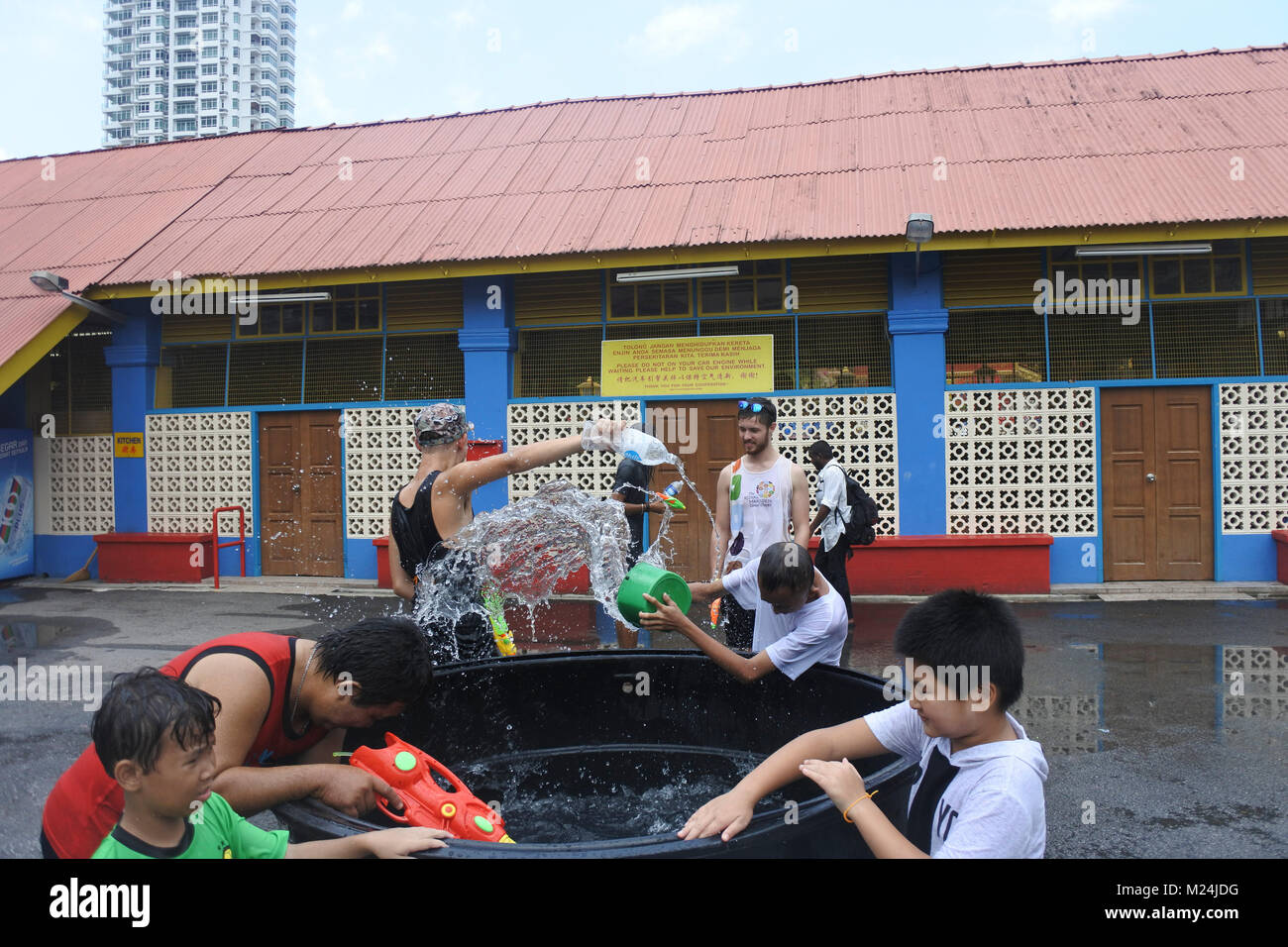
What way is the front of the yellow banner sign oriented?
toward the camera

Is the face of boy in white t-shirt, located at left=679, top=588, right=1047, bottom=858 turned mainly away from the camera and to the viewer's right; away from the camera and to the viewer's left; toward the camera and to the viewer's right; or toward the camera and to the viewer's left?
toward the camera and to the viewer's left

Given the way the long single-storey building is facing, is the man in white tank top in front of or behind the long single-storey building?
in front

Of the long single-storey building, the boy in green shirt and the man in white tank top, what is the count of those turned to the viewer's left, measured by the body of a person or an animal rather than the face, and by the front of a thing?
0

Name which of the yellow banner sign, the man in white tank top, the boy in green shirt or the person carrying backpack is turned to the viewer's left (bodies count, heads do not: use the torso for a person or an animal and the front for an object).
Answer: the person carrying backpack

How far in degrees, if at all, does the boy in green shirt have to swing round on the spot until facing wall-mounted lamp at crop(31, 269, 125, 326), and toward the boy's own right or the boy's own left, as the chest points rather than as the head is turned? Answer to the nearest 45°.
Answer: approximately 135° to the boy's own left

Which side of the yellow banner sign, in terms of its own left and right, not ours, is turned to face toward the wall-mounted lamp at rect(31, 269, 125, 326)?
right

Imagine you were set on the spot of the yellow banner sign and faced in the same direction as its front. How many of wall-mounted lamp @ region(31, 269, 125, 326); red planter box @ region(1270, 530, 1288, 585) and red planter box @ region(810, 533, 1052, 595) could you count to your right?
1

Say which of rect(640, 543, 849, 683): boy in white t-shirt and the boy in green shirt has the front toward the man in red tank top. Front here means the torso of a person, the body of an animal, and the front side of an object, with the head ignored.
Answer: the boy in white t-shirt

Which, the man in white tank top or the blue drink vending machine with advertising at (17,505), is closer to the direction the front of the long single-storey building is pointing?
the man in white tank top

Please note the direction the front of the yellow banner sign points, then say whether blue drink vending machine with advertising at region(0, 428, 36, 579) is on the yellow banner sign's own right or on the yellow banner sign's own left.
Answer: on the yellow banner sign's own right

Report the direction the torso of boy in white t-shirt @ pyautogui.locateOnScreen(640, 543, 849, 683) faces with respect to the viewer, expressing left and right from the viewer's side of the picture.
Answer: facing the viewer and to the left of the viewer

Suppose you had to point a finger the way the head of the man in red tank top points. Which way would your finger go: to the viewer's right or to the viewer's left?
to the viewer's right

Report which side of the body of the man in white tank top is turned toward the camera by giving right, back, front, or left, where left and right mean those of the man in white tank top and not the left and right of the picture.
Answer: front

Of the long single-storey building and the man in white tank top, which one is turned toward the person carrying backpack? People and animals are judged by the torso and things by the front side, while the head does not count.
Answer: the long single-storey building

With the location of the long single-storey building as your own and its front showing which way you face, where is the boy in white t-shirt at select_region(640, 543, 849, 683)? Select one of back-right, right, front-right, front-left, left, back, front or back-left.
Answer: front

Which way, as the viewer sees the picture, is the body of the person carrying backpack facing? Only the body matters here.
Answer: to the viewer's left
